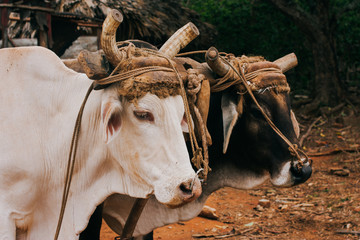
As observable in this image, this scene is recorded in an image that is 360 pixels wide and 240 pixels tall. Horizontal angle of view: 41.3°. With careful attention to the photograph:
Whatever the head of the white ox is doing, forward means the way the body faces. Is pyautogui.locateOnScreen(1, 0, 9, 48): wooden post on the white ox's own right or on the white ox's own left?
on the white ox's own left

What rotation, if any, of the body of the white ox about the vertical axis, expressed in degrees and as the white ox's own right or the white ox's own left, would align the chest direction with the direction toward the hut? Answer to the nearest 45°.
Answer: approximately 90° to the white ox's own left

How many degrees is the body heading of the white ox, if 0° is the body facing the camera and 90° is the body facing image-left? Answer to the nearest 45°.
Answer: approximately 270°
